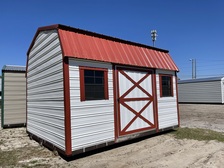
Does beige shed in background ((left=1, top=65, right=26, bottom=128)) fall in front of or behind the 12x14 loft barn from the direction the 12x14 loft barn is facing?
behind

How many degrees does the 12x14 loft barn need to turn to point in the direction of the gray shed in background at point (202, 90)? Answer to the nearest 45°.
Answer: approximately 90° to its left
